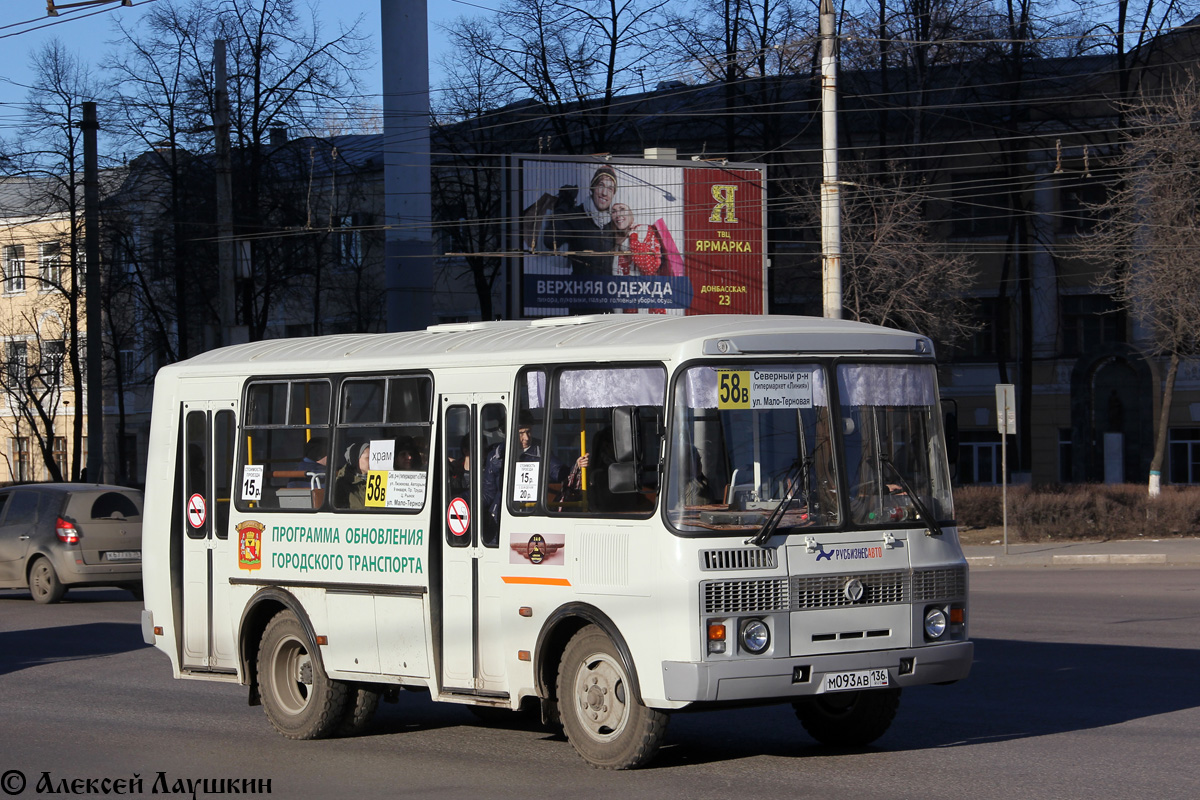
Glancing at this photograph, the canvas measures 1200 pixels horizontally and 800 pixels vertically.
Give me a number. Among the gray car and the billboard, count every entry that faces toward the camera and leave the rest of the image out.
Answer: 1

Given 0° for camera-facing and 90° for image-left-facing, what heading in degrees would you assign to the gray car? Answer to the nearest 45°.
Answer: approximately 135°

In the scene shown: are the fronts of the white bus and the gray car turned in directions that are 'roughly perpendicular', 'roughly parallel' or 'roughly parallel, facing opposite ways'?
roughly parallel, facing opposite ways

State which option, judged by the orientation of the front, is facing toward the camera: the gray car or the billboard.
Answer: the billboard

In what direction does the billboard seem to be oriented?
toward the camera

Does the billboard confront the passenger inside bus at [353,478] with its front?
yes

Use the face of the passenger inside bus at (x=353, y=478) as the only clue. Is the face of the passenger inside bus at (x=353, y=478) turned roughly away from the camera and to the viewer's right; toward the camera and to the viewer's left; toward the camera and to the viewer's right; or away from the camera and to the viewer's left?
toward the camera and to the viewer's right

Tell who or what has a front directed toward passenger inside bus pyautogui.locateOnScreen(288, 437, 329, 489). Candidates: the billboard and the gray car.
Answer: the billboard

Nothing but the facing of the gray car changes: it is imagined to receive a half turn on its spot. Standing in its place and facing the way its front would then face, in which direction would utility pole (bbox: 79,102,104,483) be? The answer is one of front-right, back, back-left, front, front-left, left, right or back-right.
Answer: back-left

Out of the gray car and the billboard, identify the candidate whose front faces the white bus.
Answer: the billboard

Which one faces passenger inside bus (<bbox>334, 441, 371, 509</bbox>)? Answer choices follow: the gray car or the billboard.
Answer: the billboard

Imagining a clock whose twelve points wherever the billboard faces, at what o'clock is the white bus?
The white bus is roughly at 12 o'clock from the billboard.

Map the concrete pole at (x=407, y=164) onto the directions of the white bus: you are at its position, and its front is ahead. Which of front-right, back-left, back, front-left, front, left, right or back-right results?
back-left

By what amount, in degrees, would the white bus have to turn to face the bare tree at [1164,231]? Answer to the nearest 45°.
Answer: approximately 90° to its left

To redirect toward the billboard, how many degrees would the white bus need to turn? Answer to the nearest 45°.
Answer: approximately 135° to its left
